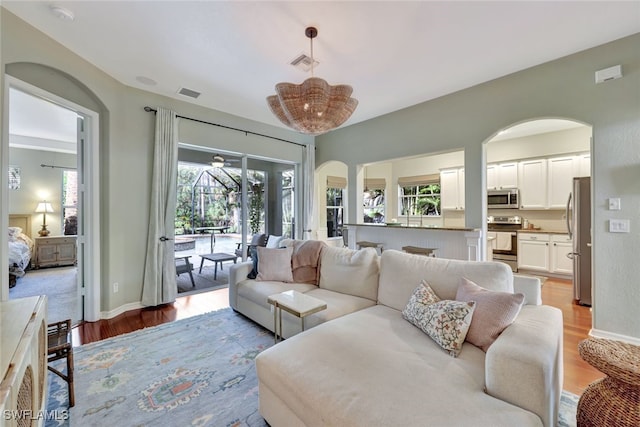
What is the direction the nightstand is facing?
toward the camera

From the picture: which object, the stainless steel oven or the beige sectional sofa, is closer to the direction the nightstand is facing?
the beige sectional sofa

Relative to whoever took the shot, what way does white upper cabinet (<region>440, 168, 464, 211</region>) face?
facing the viewer

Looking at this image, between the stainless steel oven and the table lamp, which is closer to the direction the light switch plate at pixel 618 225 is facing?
the table lamp

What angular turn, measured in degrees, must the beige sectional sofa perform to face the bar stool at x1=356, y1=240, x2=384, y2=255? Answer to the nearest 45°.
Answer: approximately 135° to its right

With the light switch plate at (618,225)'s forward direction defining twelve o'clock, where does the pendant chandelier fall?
The pendant chandelier is roughly at 1 o'clock from the light switch plate.

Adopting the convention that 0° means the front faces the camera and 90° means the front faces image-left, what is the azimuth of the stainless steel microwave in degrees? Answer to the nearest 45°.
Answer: approximately 0°

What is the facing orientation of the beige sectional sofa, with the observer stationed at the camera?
facing the viewer and to the left of the viewer

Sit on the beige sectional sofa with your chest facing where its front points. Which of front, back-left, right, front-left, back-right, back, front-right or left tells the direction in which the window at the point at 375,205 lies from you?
back-right

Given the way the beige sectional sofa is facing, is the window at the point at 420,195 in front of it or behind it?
behind

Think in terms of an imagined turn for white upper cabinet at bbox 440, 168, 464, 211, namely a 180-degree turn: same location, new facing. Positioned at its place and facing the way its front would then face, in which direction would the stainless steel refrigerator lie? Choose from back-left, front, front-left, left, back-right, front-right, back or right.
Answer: back-right

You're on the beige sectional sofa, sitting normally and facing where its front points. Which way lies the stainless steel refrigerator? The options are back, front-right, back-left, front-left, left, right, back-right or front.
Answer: back

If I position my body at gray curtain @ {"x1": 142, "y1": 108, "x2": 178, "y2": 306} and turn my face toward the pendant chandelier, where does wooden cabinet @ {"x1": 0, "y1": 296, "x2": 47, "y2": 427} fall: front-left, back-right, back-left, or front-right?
front-right

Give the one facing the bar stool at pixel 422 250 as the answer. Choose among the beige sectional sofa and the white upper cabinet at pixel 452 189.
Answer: the white upper cabinet

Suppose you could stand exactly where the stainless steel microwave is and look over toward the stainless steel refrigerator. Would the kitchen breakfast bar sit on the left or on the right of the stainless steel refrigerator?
right

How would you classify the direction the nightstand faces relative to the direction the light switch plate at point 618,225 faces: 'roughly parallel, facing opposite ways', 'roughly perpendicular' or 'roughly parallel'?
roughly perpendicular
